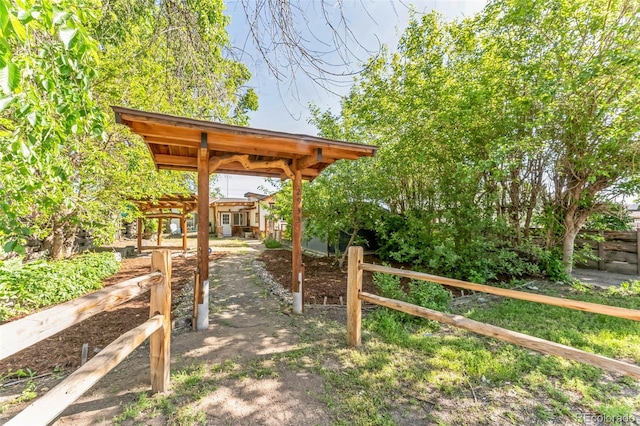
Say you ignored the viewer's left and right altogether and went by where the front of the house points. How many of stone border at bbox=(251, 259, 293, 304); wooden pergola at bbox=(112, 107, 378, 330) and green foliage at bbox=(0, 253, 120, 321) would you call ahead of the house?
3

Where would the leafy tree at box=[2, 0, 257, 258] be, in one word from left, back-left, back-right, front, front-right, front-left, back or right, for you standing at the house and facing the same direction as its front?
front

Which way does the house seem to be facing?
toward the camera

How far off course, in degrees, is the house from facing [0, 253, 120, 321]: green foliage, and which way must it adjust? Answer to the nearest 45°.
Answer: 0° — it already faces it

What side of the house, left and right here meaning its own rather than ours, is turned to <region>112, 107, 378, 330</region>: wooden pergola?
front

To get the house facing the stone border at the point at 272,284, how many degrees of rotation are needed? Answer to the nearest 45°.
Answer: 0° — it already faces it

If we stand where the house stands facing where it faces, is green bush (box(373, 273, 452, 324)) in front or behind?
in front
